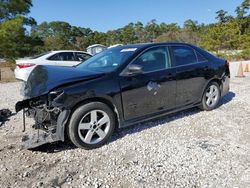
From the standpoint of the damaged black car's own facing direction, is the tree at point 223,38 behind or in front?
behind

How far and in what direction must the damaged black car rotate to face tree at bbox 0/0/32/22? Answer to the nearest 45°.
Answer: approximately 90° to its right

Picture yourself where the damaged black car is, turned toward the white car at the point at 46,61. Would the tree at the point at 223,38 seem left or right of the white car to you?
right

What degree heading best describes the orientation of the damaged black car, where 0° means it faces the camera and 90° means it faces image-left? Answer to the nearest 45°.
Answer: approximately 45°

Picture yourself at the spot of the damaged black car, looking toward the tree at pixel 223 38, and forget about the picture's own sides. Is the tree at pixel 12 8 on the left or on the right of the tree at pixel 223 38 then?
left

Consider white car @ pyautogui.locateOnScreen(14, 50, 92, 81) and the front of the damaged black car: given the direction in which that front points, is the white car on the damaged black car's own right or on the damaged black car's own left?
on the damaged black car's own right
